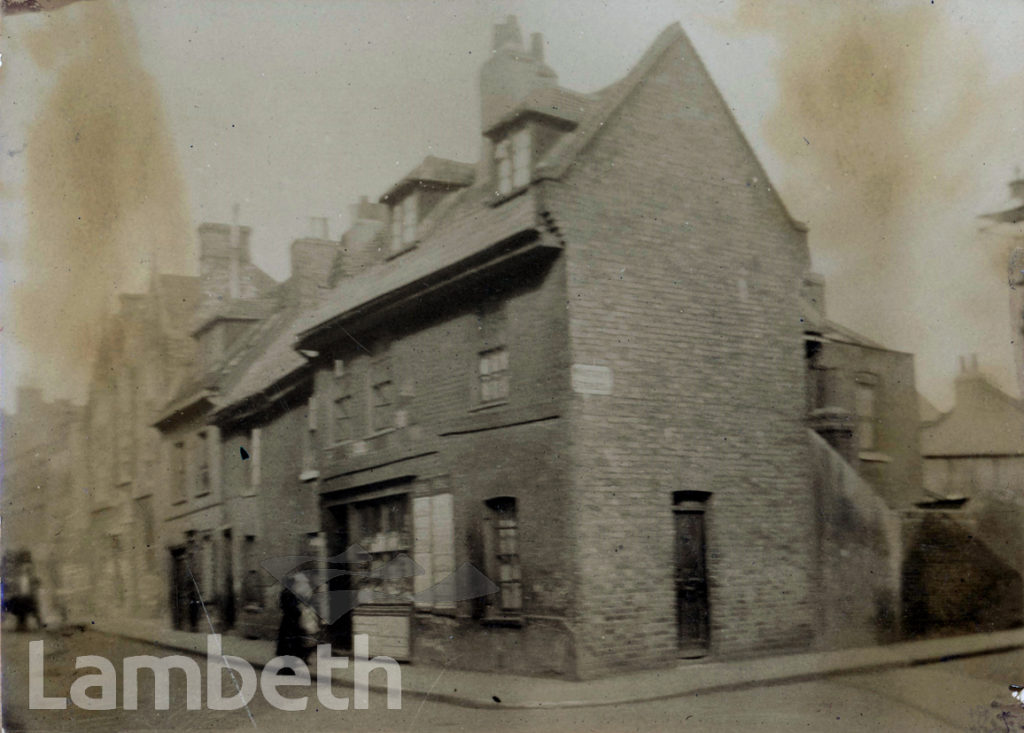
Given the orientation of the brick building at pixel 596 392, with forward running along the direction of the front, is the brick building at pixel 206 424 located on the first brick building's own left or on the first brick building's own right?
on the first brick building's own right

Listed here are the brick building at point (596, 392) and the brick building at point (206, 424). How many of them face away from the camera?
0

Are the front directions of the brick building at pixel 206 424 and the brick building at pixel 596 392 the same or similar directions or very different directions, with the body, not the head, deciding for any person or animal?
same or similar directions

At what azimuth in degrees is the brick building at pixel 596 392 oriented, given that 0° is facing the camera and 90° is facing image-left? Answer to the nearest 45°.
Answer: approximately 45°

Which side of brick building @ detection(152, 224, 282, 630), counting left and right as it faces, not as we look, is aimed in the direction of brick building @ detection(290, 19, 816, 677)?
left

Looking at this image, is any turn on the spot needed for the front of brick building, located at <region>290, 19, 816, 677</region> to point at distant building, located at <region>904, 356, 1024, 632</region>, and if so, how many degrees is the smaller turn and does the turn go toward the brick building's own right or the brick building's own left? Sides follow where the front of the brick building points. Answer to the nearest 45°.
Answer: approximately 135° to the brick building's own left

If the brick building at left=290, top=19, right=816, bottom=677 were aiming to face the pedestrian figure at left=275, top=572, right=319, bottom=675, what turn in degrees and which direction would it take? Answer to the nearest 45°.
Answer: approximately 45° to its right
